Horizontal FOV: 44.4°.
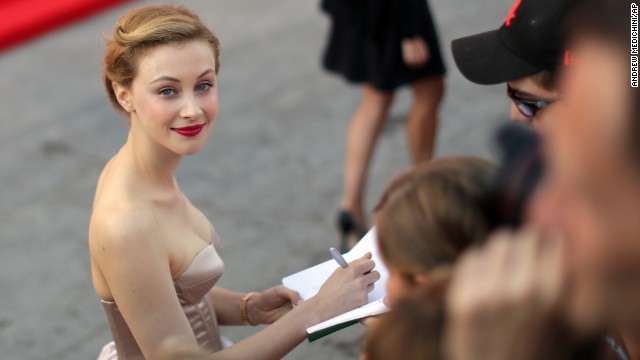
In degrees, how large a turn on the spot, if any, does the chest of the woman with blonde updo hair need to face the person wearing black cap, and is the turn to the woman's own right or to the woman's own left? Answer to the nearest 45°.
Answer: approximately 45° to the woman's own left

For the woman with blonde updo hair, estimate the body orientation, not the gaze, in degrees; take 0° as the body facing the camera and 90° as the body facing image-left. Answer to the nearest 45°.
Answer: approximately 315°
